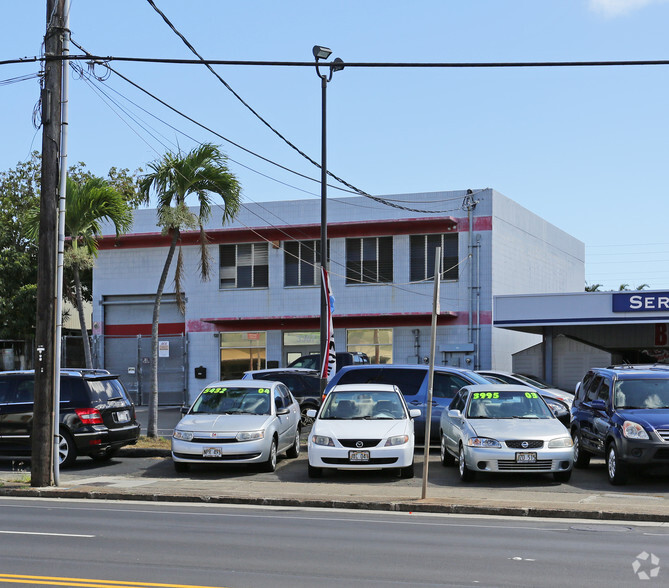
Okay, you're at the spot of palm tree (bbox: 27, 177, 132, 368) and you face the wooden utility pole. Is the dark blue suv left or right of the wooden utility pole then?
left

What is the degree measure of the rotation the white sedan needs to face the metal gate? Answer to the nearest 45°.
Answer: approximately 180°

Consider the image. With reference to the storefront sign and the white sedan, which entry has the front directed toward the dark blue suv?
the storefront sign

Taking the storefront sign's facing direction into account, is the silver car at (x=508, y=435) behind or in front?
in front

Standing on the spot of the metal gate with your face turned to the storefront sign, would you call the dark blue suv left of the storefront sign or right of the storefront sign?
right

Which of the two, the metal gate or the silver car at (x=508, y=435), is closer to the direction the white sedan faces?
the silver car

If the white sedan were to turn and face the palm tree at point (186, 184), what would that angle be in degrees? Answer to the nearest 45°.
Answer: approximately 135° to its right

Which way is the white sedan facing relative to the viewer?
toward the camera

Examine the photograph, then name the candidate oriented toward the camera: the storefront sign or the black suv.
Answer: the storefront sign

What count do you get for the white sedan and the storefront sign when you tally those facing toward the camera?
2

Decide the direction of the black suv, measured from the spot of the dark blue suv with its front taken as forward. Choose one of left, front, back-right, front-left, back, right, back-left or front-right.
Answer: back-right

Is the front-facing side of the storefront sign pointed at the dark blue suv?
yes
